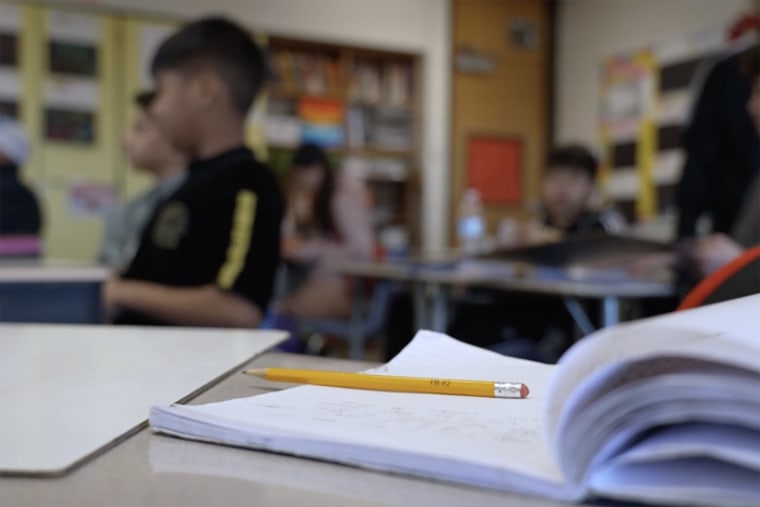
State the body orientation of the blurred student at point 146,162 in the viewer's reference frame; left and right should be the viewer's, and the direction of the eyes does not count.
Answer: facing to the left of the viewer

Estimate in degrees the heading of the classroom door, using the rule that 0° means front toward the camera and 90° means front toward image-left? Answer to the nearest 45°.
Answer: approximately 0°

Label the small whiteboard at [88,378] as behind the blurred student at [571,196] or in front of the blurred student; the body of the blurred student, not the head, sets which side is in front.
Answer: in front

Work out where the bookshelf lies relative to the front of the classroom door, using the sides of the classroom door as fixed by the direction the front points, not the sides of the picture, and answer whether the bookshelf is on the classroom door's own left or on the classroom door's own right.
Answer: on the classroom door's own right

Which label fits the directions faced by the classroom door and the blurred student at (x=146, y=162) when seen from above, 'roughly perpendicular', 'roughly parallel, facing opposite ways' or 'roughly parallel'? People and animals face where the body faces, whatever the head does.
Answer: roughly perpendicular

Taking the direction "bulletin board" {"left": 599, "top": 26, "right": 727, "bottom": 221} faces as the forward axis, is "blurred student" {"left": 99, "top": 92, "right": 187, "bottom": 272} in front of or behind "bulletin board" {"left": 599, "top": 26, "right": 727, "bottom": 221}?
in front
